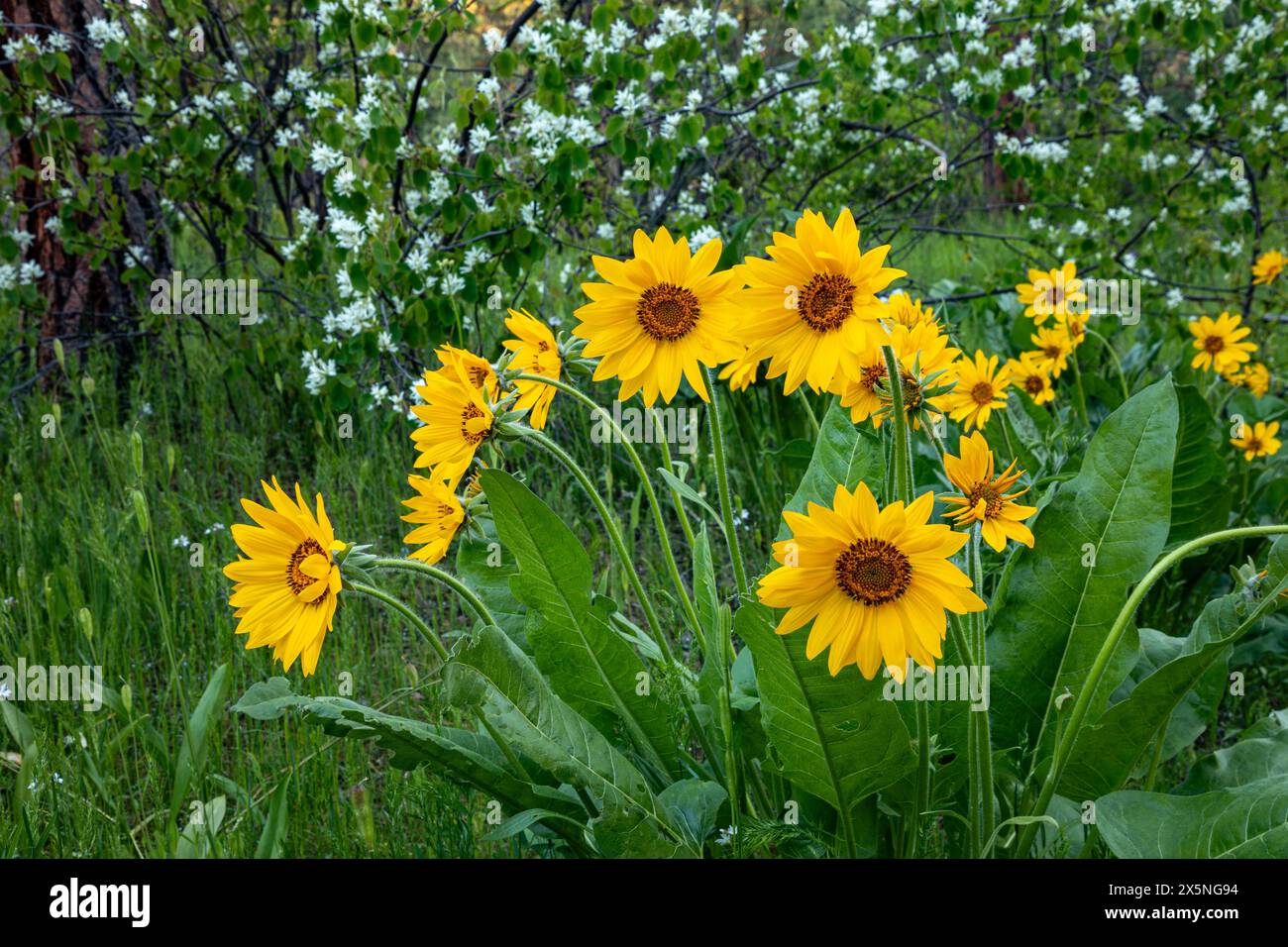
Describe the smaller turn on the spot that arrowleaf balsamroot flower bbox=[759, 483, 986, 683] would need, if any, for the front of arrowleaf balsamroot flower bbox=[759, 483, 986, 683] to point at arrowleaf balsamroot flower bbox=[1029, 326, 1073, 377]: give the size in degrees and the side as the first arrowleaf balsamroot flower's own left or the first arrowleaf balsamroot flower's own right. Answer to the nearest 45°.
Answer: approximately 180°

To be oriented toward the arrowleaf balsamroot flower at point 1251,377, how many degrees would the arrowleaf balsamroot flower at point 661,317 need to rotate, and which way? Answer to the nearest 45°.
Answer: approximately 135° to its left

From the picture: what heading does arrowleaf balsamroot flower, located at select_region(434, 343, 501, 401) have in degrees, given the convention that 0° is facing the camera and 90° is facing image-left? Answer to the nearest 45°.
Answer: approximately 45°

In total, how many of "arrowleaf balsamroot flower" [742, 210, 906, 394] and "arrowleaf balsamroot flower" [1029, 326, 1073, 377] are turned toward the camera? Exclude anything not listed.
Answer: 2

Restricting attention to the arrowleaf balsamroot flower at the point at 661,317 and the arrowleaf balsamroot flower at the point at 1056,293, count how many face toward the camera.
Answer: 2
